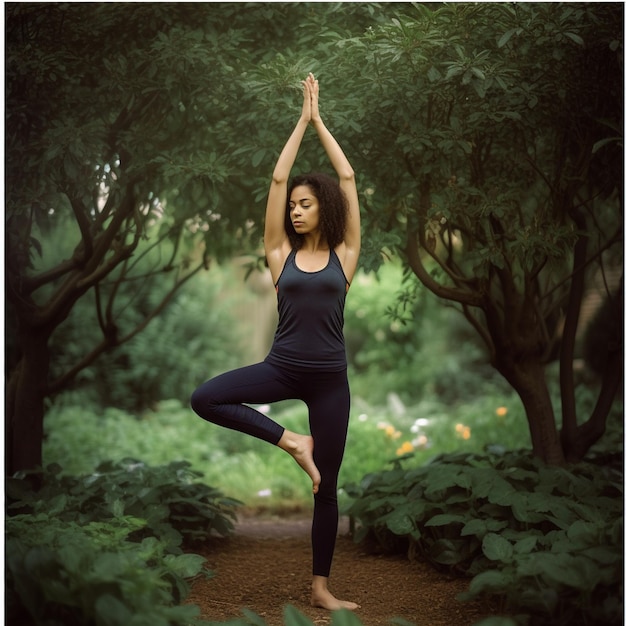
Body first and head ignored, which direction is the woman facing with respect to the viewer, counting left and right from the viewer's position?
facing the viewer

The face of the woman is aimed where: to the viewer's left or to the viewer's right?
to the viewer's left

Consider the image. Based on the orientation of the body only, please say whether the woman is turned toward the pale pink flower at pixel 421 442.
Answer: no

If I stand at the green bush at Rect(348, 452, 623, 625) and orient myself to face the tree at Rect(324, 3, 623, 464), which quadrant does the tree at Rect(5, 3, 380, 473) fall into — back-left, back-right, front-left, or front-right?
front-left

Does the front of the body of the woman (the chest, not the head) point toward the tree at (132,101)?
no

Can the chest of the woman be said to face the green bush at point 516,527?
no

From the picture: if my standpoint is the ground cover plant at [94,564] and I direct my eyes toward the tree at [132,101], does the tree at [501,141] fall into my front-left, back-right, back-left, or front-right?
front-right
